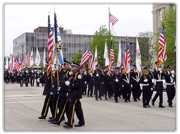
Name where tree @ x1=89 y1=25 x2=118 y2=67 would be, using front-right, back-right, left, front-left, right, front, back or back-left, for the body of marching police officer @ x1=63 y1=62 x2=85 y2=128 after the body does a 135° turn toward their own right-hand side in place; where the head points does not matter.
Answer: front-left

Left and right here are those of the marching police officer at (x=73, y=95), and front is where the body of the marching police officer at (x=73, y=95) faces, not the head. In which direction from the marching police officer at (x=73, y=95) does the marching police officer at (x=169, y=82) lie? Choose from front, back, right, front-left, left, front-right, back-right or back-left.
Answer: back-right

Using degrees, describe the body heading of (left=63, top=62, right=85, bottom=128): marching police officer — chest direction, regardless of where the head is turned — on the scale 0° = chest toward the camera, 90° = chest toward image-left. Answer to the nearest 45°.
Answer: approximately 90°
